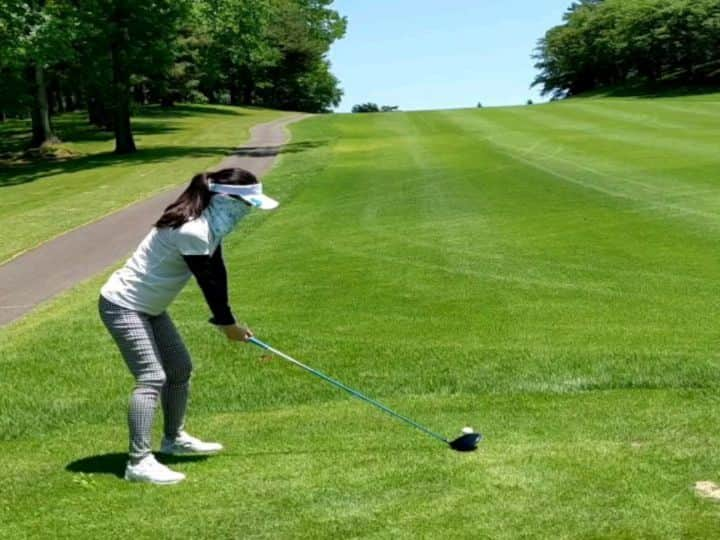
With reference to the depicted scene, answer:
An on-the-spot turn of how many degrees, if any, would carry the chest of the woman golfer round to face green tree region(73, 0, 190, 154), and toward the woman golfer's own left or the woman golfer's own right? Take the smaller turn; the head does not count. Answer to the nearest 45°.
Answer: approximately 90° to the woman golfer's own left

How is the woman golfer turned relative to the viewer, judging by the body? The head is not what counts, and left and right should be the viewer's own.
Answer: facing to the right of the viewer

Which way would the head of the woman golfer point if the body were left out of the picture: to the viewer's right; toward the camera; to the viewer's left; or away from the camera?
to the viewer's right
